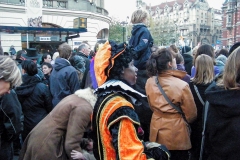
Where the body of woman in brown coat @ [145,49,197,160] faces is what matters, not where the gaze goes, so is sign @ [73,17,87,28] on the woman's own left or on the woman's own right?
on the woman's own left

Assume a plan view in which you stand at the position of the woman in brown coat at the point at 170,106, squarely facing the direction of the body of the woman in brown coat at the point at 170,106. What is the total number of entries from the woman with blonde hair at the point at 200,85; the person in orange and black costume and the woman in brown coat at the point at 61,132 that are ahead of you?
1

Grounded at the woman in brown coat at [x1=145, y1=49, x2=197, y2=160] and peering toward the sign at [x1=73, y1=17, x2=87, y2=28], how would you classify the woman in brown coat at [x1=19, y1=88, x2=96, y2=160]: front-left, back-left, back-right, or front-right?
back-left

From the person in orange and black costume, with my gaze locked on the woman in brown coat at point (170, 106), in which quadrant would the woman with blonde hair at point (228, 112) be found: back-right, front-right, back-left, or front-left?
front-right

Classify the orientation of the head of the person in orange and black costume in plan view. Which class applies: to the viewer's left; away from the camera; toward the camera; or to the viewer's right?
to the viewer's right

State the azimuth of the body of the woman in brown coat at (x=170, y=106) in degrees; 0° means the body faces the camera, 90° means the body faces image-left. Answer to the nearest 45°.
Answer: approximately 225°

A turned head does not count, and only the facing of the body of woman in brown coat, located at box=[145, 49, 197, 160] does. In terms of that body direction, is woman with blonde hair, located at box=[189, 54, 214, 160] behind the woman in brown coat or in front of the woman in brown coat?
in front

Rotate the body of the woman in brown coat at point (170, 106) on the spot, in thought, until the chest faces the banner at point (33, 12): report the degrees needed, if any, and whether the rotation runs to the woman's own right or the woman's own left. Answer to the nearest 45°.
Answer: approximately 90° to the woman's own left

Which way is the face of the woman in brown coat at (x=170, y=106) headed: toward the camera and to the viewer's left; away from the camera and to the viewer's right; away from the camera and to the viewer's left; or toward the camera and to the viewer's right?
away from the camera and to the viewer's right

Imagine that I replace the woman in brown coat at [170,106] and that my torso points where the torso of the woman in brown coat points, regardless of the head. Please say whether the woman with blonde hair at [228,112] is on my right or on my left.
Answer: on my right

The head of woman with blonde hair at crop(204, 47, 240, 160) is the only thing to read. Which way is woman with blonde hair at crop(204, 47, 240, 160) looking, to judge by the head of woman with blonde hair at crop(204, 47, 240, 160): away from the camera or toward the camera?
away from the camera

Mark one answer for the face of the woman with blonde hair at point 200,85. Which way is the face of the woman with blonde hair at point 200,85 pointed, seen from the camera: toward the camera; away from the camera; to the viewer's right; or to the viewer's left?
away from the camera

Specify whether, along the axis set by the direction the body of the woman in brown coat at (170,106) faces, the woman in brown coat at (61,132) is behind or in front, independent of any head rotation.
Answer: behind

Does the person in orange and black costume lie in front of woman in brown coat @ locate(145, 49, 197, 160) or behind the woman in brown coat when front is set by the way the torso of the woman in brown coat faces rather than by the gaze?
behind

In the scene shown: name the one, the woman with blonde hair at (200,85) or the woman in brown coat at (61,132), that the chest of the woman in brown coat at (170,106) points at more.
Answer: the woman with blonde hair
